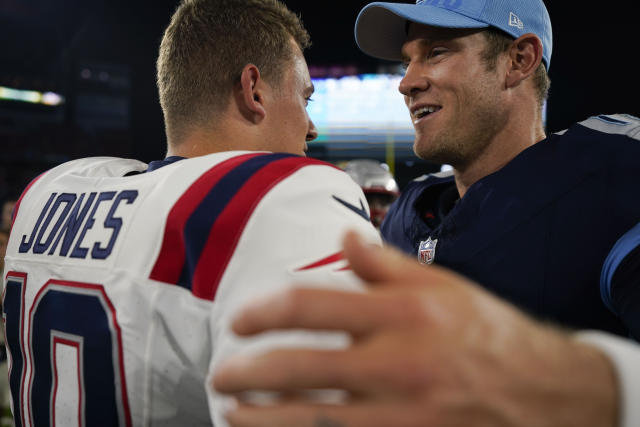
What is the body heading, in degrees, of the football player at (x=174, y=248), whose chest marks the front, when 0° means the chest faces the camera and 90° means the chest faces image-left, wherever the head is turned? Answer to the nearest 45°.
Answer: approximately 225°

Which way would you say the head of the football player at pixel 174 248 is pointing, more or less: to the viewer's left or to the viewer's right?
to the viewer's right

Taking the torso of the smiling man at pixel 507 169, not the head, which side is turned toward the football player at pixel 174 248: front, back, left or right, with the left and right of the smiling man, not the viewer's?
front

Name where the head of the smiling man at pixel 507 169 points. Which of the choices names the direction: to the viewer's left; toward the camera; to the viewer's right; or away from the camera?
to the viewer's left

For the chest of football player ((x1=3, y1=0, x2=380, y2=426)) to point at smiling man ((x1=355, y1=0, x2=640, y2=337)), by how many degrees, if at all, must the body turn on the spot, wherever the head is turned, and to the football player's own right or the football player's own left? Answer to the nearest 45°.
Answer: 0° — they already face them

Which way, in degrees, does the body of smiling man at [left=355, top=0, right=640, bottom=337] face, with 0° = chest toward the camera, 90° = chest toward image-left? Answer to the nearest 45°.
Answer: approximately 45°
